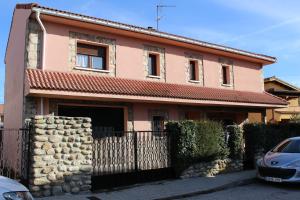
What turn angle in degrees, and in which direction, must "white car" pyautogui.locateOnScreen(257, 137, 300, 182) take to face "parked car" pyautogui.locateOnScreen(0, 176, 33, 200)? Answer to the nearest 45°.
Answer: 0° — it already faces it

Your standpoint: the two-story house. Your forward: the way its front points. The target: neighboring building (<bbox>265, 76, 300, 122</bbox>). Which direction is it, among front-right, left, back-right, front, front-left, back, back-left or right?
left

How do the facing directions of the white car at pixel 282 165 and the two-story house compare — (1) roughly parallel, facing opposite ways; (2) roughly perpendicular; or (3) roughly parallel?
roughly perpendicular

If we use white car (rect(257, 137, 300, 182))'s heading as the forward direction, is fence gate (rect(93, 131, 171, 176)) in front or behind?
in front

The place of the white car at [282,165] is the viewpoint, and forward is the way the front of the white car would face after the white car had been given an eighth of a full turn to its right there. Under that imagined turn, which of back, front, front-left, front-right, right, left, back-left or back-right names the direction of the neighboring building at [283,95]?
right

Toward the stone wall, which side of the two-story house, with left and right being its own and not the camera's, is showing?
front

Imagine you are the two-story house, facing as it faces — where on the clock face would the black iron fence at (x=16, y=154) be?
The black iron fence is roughly at 3 o'clock from the two-story house.

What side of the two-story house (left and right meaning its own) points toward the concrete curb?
front

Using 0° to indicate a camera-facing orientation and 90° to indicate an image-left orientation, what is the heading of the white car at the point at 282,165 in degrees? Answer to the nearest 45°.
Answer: approximately 45°

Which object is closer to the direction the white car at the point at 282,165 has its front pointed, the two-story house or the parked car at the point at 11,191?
the parked car

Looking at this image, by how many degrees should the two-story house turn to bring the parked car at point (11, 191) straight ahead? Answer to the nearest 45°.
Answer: approximately 45° to its right

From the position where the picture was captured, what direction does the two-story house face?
facing the viewer and to the right of the viewer

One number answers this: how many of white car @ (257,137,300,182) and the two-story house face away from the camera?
0

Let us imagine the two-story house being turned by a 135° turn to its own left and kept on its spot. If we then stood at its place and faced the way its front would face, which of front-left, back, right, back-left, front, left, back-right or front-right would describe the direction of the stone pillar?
back
